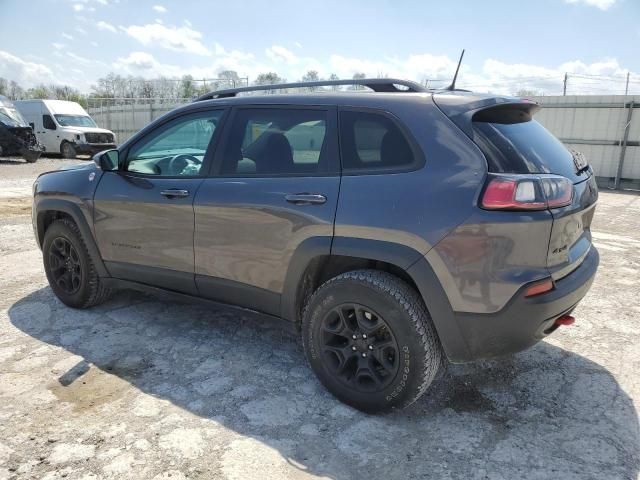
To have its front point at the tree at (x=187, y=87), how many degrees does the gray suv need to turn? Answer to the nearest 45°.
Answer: approximately 45° to its right

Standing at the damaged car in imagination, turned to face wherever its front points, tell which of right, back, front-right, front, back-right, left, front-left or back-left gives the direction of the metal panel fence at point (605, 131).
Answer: front

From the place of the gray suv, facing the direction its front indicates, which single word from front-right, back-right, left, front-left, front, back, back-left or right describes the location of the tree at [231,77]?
front-right

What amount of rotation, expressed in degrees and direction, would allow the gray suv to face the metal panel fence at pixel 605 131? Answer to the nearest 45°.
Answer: approximately 90° to its right

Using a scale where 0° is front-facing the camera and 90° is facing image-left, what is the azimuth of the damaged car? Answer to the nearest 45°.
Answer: approximately 315°

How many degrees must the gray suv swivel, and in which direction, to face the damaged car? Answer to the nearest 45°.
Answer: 0° — it already faces it

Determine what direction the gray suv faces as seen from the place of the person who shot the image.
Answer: facing away from the viewer and to the left of the viewer

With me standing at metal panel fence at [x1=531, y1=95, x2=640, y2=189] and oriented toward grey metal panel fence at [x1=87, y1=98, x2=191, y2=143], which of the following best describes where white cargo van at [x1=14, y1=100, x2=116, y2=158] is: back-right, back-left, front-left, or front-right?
front-left

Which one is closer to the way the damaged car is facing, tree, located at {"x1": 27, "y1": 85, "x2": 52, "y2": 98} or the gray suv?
the gray suv

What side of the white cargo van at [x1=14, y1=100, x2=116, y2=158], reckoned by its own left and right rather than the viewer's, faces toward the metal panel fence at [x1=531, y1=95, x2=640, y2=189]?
front

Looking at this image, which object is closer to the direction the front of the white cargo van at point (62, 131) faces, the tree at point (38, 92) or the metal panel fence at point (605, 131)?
the metal panel fence

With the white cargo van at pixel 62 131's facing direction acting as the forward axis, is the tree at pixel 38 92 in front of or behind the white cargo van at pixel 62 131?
behind

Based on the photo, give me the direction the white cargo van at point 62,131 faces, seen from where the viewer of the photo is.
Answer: facing the viewer and to the right of the viewer

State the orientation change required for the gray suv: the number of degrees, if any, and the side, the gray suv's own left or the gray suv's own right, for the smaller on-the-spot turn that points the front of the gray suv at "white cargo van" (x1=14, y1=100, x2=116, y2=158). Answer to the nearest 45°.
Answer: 0° — it already faces it

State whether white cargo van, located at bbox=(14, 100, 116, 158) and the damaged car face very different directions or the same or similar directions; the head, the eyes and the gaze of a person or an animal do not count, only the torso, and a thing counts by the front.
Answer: same or similar directions

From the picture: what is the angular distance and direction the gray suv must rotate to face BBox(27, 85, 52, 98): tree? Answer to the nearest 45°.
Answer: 0° — it already faces it

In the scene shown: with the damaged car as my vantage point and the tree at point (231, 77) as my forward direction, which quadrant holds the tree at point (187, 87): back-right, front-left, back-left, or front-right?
front-left
